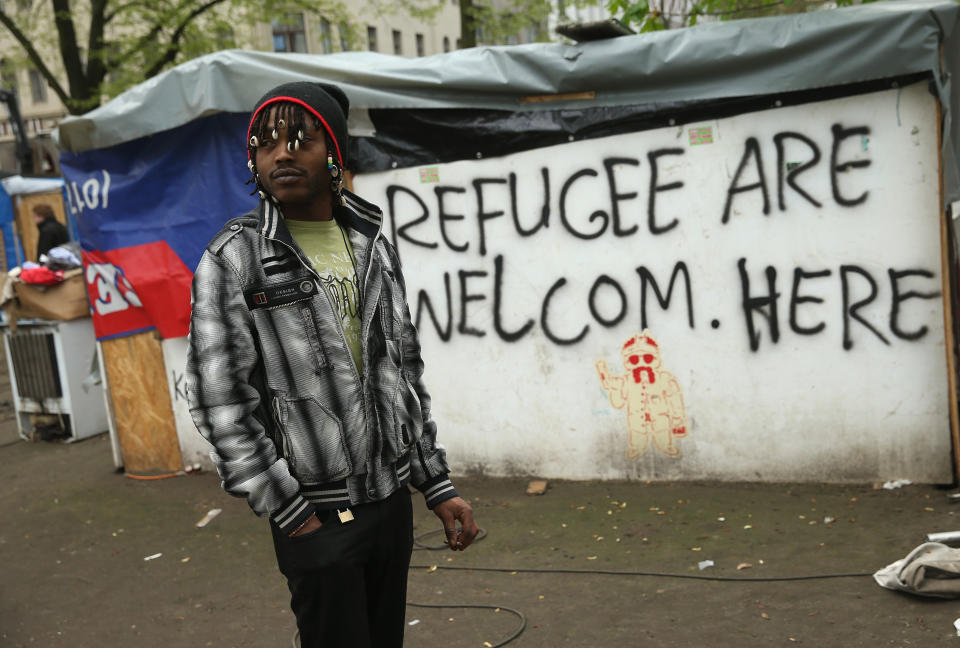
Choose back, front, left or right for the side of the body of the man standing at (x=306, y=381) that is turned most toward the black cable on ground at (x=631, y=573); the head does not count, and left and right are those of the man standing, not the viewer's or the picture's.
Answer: left

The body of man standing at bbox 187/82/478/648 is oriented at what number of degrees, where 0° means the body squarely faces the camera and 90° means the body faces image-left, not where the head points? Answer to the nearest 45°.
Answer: approximately 315°

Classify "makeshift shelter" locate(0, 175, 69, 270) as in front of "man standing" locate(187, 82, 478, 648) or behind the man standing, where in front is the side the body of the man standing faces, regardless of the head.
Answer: behind

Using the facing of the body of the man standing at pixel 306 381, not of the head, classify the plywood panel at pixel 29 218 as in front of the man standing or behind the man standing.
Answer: behind

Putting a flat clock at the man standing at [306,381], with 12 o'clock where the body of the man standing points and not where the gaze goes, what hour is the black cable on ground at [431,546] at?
The black cable on ground is roughly at 8 o'clock from the man standing.

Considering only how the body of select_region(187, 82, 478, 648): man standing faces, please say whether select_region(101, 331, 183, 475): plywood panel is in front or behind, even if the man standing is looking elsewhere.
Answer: behind
